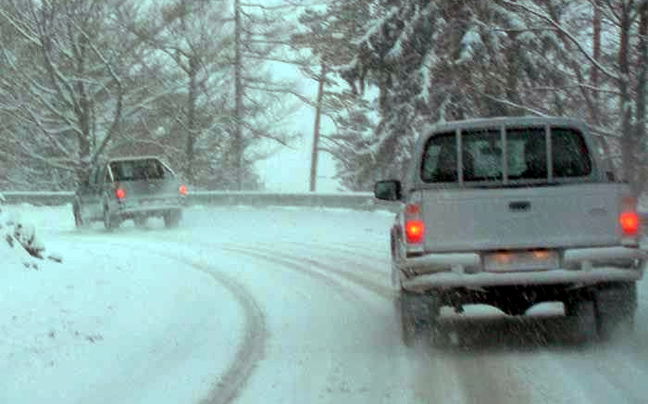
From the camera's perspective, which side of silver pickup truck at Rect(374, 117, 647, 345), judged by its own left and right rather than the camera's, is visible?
back

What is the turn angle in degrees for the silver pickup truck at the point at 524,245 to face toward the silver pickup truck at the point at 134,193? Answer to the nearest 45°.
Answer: approximately 45° to its left

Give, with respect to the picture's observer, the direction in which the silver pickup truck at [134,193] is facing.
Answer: facing away from the viewer and to the left of the viewer

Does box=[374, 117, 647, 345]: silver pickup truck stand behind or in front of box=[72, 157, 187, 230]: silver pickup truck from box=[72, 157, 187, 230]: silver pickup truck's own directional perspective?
behind
